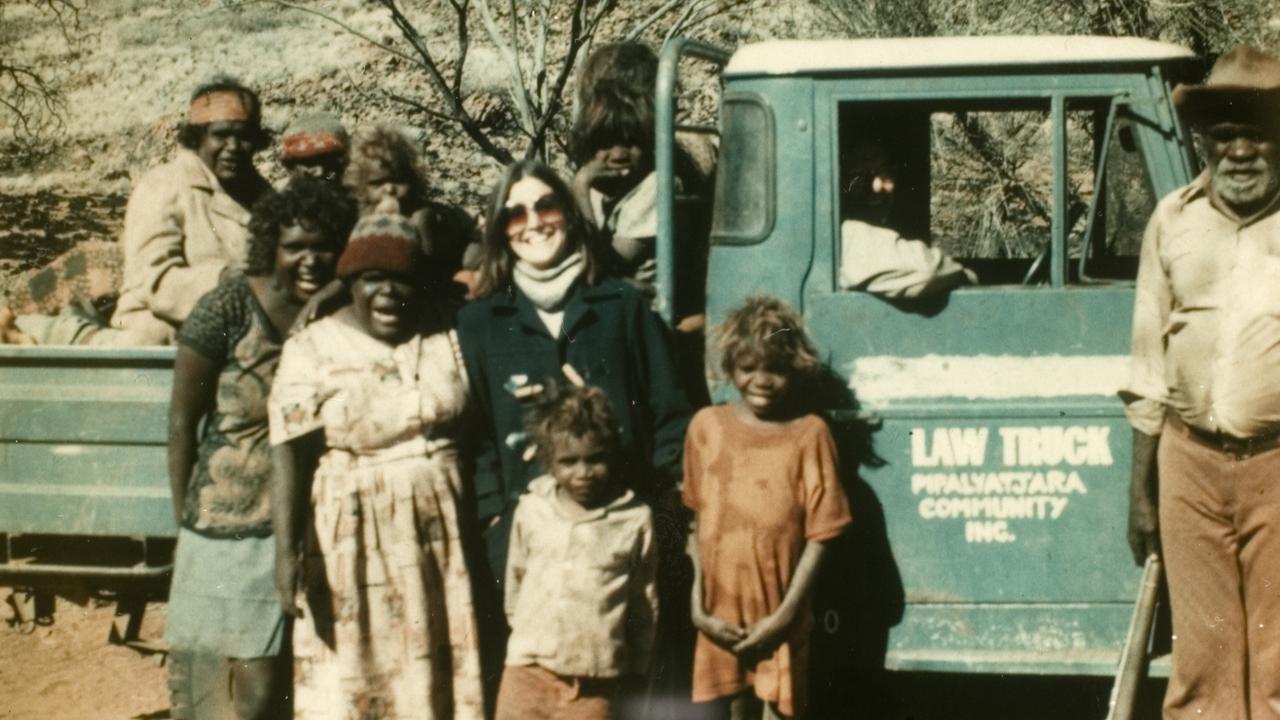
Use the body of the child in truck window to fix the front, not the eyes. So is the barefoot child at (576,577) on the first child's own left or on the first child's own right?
on the first child's own right

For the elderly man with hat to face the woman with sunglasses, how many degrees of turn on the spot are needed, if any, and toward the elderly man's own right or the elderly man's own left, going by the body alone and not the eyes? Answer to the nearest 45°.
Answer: approximately 90° to the elderly man's own right

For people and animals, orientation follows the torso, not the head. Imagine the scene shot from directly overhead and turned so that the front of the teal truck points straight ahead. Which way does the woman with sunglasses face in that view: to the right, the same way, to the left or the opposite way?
to the right

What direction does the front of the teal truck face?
to the viewer's right

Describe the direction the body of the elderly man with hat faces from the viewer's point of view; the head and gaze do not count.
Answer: toward the camera

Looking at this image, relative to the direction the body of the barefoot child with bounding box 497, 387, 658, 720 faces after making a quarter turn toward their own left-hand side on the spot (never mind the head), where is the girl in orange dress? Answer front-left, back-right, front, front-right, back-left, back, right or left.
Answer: front

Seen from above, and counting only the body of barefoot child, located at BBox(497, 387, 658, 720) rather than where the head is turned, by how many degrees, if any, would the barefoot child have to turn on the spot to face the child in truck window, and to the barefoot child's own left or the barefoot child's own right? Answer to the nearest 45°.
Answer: approximately 90° to the barefoot child's own left

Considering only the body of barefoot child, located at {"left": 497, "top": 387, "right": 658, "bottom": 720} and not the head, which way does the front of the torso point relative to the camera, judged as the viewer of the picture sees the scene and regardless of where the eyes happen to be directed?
toward the camera

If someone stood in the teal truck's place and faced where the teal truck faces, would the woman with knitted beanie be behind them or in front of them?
behind

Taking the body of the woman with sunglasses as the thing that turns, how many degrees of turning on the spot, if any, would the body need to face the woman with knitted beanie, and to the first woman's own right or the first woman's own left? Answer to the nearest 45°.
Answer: approximately 90° to the first woman's own right

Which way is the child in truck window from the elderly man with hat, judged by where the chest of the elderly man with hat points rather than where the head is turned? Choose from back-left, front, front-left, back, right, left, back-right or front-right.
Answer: right

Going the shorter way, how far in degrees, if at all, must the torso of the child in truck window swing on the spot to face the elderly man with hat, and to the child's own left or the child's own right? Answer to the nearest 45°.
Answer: approximately 45° to the child's own left
